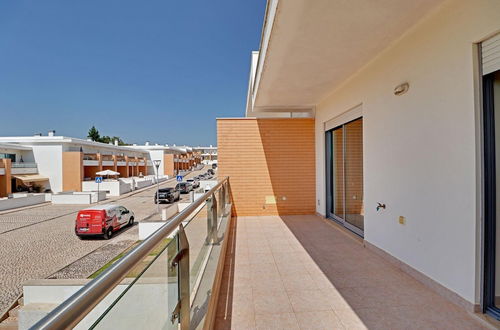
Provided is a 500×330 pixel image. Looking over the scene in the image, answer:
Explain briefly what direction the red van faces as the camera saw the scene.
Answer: facing away from the viewer and to the right of the viewer

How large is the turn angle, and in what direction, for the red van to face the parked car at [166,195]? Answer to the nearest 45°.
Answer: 0° — it already faces it

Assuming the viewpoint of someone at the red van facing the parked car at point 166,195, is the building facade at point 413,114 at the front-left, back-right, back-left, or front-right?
back-right

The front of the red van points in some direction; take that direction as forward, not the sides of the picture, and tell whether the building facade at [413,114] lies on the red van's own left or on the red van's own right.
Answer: on the red van's own right
